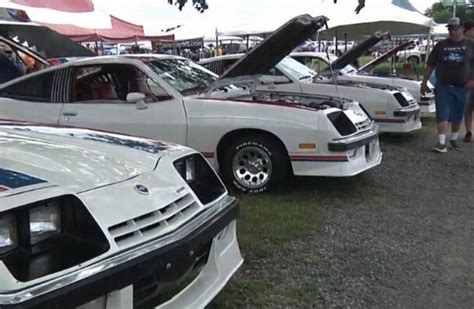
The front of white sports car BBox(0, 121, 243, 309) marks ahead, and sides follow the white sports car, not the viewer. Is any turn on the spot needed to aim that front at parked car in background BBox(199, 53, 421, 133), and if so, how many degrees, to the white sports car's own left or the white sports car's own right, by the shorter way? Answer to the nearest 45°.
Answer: approximately 90° to the white sports car's own left

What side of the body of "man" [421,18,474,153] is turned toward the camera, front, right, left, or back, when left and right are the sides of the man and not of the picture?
front

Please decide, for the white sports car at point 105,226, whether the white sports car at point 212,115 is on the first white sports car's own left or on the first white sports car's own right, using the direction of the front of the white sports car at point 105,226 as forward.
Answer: on the first white sports car's own left

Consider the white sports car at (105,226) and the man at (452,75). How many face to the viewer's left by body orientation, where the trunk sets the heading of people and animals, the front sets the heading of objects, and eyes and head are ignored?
0

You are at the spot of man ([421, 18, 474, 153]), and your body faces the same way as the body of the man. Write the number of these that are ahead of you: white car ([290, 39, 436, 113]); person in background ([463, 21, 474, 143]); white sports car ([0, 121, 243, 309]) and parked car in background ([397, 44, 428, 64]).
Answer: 1

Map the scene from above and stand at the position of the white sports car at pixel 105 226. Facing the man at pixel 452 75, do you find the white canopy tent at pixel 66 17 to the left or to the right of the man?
left

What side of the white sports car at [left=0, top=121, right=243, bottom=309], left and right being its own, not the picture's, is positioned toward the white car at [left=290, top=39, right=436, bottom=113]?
left

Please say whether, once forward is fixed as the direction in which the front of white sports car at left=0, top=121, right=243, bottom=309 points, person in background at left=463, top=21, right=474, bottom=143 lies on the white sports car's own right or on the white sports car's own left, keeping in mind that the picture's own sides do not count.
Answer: on the white sports car's own left

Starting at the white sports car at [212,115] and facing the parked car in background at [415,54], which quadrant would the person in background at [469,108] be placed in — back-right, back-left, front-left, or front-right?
front-right

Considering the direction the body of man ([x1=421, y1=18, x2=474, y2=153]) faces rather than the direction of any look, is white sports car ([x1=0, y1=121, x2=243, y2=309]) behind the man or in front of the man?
in front

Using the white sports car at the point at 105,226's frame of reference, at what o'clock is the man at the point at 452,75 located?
The man is roughly at 9 o'clock from the white sports car.

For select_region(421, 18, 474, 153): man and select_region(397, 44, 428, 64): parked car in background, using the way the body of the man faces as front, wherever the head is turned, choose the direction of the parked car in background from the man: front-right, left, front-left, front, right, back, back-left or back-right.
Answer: back
